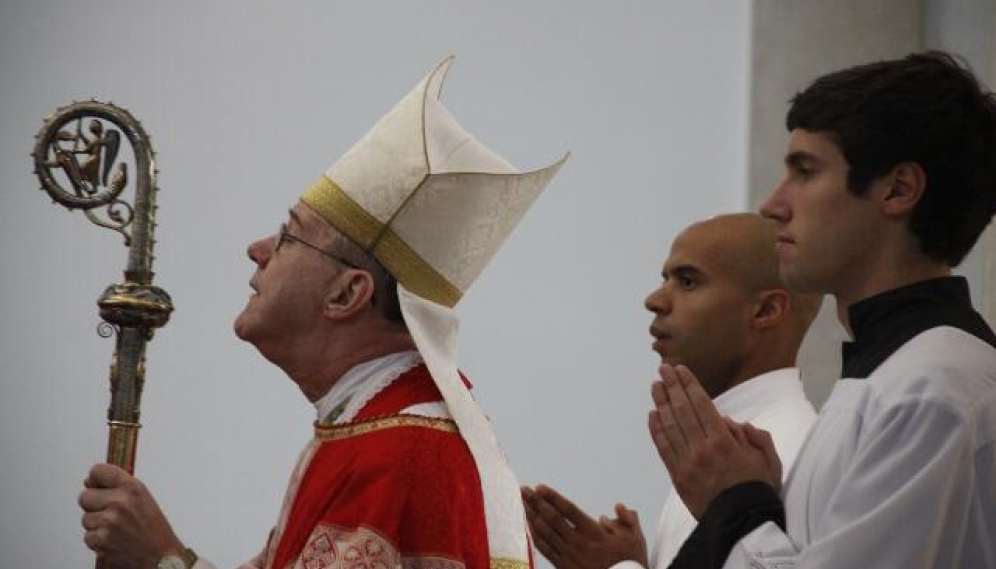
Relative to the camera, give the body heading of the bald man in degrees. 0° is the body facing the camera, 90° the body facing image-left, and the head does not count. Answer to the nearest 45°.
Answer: approximately 90°

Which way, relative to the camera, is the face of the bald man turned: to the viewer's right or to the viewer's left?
to the viewer's left

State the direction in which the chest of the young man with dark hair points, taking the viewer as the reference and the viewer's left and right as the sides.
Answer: facing to the left of the viewer

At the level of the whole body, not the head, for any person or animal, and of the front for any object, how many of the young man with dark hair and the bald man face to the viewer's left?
2

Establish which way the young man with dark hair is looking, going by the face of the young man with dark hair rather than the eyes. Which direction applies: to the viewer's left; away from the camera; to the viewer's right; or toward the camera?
to the viewer's left

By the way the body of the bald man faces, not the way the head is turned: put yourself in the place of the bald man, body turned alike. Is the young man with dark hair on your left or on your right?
on your left

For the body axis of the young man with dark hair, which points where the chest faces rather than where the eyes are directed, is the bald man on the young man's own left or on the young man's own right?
on the young man's own right
